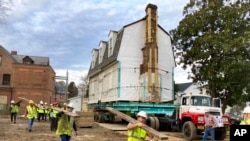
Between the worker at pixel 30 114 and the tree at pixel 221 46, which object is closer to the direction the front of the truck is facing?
the tree

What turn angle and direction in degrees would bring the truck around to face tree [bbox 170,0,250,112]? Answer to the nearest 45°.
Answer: approximately 45° to its left

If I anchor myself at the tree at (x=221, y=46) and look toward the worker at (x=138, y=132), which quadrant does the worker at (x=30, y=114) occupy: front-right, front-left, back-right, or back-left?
front-right

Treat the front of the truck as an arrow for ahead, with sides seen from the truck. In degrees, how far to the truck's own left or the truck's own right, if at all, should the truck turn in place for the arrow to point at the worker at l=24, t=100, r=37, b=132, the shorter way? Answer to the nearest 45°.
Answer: approximately 90° to the truck's own right

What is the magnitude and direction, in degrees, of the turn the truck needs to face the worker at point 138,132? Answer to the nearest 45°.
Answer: approximately 45° to its right

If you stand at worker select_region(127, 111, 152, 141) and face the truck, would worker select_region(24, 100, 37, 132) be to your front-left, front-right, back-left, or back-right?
front-left

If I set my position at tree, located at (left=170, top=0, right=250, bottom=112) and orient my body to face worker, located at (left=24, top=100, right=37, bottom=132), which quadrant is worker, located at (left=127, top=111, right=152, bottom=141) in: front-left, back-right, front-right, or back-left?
front-left

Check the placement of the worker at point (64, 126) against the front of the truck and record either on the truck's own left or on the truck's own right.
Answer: on the truck's own right

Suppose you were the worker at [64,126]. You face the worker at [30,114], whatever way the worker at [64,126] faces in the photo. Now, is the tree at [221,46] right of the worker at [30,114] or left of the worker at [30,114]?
right

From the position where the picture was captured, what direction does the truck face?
facing the viewer and to the right of the viewer

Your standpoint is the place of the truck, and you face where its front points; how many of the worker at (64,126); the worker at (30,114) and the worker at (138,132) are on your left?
0
